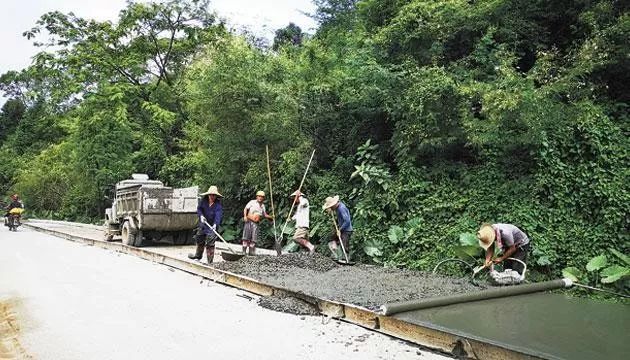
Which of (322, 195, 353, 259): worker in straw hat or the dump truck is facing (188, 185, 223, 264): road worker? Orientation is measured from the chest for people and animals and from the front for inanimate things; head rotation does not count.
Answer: the worker in straw hat

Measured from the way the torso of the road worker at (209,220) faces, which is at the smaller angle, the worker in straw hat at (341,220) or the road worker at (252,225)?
the worker in straw hat

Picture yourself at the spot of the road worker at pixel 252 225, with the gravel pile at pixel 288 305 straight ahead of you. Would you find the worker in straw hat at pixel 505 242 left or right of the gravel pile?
left

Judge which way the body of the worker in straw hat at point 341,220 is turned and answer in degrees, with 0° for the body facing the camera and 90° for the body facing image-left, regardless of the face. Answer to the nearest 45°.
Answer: approximately 90°

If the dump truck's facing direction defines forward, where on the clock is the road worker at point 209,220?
The road worker is roughly at 7 o'clock from the dump truck.

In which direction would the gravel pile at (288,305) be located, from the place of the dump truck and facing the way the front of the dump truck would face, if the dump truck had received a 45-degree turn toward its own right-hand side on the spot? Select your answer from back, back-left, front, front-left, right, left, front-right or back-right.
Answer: back

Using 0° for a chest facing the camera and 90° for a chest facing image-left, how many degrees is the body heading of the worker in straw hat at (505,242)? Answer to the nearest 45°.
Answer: approximately 45°

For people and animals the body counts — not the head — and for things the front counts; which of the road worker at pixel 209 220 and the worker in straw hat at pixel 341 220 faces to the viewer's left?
the worker in straw hat

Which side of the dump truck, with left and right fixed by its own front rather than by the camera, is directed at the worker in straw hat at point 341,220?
back
